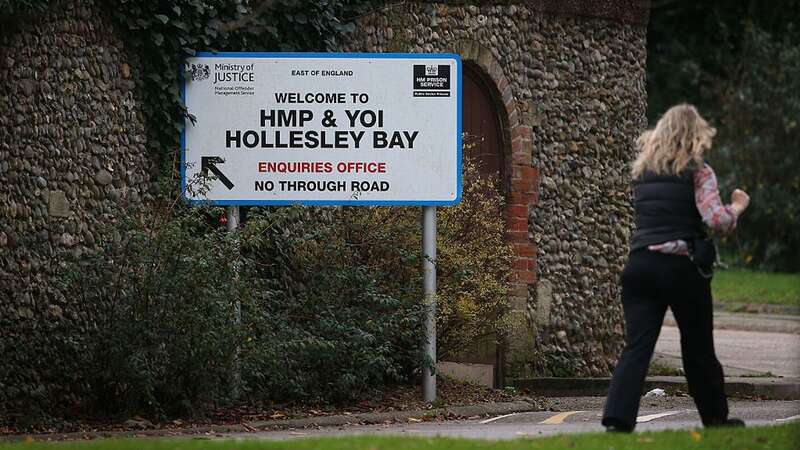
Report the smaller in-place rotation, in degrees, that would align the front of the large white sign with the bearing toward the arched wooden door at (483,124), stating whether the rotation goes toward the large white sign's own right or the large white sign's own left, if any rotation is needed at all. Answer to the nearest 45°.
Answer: approximately 135° to the large white sign's own left

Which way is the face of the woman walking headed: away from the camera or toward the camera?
away from the camera

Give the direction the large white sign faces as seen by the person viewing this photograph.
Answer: facing the viewer

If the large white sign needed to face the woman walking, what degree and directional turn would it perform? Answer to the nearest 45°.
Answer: approximately 45° to its left

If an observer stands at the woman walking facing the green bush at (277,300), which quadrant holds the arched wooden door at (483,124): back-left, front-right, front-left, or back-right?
front-right

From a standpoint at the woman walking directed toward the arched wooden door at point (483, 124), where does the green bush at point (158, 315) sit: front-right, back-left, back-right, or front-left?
front-left
